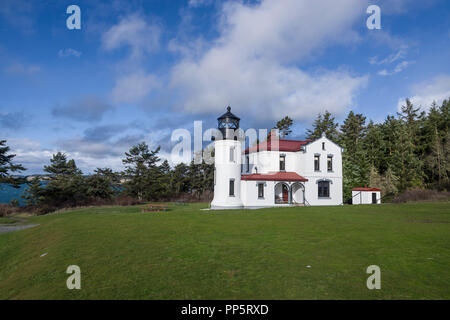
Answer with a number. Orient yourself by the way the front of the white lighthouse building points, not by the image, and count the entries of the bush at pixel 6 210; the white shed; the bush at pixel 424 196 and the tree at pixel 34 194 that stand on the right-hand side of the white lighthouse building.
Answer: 2

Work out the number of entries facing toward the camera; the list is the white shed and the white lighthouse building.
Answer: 2

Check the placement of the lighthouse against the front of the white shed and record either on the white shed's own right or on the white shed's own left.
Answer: on the white shed's own right

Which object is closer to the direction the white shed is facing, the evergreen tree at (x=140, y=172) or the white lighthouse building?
the white lighthouse building

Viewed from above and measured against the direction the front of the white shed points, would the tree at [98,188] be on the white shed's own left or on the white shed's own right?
on the white shed's own right

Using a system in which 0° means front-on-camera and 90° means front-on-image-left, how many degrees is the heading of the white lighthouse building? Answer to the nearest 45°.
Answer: approximately 0°

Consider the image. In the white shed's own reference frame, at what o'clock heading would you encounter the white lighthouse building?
The white lighthouse building is roughly at 2 o'clock from the white shed.

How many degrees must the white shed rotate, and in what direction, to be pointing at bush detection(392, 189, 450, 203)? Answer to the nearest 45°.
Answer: approximately 135° to its left
